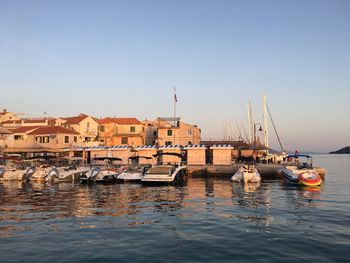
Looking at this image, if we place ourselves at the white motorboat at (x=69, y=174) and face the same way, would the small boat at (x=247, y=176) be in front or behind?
in front

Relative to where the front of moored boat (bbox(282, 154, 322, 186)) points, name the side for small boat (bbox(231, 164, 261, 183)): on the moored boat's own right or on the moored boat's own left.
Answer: on the moored boat's own right

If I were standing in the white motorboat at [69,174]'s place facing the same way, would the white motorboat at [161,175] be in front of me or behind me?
in front

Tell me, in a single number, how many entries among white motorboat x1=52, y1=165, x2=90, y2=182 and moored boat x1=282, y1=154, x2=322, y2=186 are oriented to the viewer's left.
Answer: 0

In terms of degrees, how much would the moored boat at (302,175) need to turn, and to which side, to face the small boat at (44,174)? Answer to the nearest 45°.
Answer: approximately 135° to its right

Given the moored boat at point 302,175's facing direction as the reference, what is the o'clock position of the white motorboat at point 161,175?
The white motorboat is roughly at 4 o'clock from the moored boat.

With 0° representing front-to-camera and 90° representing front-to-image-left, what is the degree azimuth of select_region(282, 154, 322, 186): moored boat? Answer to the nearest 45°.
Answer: approximately 315°

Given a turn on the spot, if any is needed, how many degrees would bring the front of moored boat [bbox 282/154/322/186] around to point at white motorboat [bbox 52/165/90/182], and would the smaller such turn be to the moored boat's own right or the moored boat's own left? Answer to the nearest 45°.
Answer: approximately 135° to the moored boat's own right
